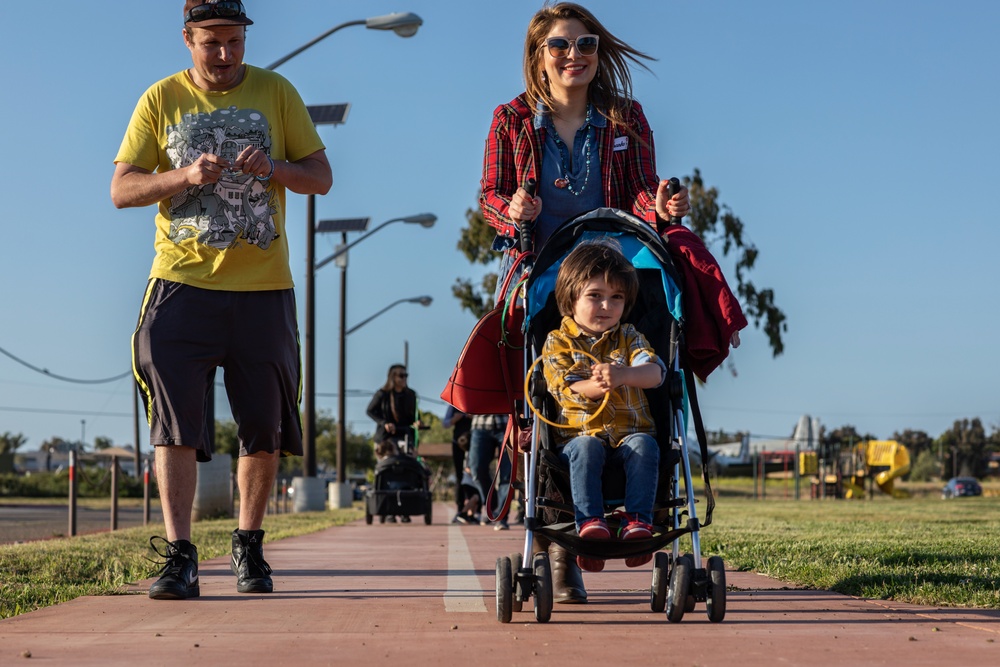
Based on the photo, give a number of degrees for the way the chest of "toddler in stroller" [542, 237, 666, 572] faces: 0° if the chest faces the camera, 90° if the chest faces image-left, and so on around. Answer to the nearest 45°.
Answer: approximately 0°

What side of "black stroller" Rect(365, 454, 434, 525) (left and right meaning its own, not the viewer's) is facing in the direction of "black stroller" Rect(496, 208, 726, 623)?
front

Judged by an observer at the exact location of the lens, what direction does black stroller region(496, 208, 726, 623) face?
facing the viewer

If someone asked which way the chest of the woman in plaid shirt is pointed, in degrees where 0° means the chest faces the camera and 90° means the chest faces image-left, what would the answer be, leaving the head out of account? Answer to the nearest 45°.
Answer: approximately 0°

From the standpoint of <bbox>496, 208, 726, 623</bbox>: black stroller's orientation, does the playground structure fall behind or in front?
behind

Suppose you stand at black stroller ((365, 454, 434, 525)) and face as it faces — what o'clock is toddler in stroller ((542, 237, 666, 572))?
The toddler in stroller is roughly at 12 o'clock from the black stroller.

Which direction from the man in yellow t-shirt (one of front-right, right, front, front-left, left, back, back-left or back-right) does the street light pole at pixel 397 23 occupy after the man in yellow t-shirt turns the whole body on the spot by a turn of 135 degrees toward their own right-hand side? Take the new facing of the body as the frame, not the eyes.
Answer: front-right

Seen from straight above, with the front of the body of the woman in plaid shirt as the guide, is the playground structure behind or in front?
behind

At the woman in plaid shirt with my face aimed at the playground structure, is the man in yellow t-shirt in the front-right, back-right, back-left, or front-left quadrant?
back-left

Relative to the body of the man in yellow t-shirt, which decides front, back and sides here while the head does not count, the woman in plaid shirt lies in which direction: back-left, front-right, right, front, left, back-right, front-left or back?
left

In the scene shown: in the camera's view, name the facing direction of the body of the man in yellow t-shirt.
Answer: toward the camera

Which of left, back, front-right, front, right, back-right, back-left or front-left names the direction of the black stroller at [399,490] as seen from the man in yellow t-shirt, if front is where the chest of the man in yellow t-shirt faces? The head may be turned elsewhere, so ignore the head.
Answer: back

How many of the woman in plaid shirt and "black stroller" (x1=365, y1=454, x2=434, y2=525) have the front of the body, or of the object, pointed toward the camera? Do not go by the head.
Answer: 2

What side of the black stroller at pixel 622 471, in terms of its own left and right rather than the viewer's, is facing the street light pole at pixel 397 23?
back
